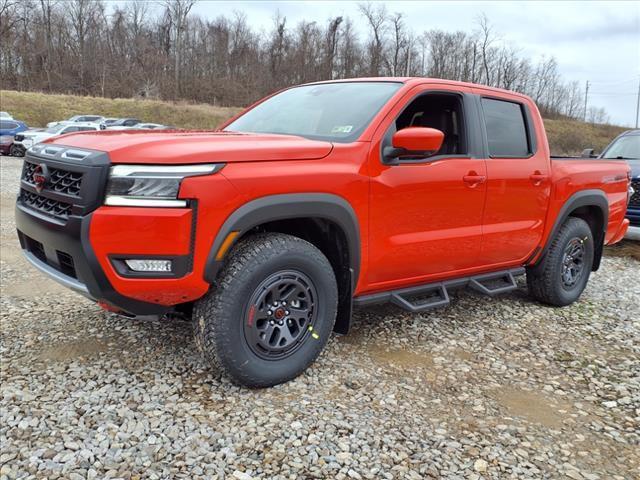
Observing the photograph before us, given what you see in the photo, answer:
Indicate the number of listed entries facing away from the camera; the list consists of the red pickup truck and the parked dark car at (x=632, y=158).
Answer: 0

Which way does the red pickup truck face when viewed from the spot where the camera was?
facing the viewer and to the left of the viewer

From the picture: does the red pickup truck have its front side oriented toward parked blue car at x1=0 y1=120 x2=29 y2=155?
no

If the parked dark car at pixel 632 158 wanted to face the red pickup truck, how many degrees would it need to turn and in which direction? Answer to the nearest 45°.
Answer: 0° — it already faces it

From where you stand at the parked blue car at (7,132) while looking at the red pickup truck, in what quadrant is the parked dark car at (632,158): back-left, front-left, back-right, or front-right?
front-left

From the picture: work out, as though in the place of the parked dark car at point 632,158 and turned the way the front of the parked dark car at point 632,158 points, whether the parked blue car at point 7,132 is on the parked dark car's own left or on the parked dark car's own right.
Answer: on the parked dark car's own right

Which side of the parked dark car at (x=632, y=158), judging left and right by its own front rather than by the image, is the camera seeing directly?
front

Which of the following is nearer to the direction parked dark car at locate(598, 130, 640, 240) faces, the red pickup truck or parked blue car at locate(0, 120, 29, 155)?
the red pickup truck

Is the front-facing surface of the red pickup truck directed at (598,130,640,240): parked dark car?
no
